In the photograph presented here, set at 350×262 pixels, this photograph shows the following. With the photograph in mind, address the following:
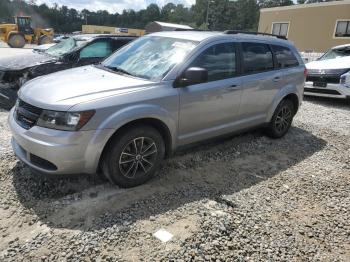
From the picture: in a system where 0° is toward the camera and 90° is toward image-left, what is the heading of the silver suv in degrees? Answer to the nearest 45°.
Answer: approximately 45°

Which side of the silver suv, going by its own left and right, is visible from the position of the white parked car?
back

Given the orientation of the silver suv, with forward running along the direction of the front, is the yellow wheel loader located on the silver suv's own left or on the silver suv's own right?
on the silver suv's own right
